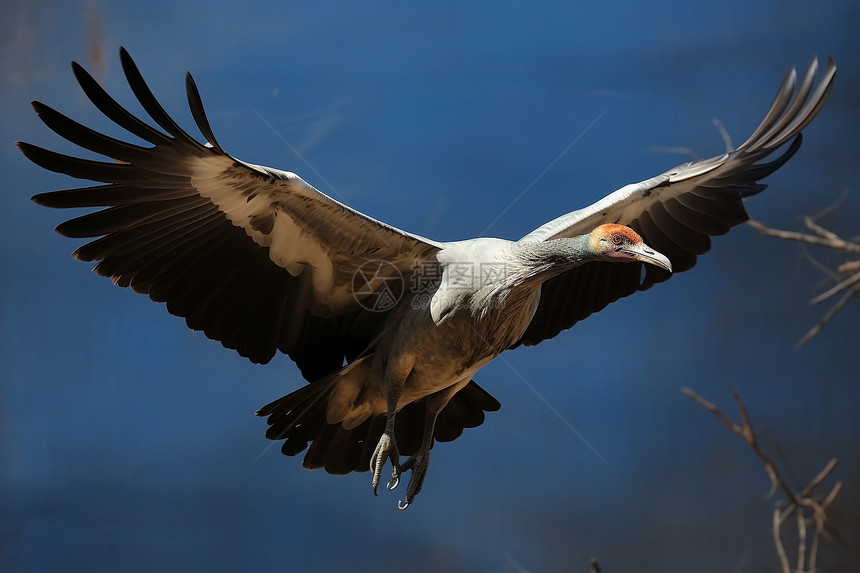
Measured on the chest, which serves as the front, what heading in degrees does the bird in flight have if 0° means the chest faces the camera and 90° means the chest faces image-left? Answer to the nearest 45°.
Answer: approximately 315°
